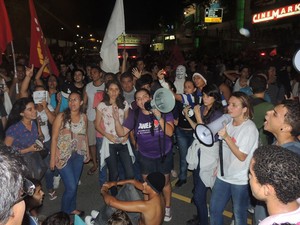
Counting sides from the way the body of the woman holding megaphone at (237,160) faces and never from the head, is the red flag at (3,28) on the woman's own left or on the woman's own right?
on the woman's own right

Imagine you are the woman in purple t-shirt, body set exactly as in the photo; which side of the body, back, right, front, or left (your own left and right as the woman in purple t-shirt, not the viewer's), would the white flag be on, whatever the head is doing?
back

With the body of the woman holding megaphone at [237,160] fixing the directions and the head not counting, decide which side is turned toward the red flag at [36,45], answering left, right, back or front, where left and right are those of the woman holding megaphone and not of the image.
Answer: right

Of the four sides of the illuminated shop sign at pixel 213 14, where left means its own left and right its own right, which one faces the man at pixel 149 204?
front

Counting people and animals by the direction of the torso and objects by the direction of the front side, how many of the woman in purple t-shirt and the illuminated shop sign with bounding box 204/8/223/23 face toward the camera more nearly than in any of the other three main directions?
2

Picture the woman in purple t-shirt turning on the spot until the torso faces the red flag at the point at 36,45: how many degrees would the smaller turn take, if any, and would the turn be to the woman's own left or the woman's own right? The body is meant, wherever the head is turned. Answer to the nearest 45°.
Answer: approximately 135° to the woman's own right

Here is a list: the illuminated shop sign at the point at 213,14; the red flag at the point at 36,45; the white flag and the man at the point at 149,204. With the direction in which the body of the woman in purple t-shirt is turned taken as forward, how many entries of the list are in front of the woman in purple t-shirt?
1

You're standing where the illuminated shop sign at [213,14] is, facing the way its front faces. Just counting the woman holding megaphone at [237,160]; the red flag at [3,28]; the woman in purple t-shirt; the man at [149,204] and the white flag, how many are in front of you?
5

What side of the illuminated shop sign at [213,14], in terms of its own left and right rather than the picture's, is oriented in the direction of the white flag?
front

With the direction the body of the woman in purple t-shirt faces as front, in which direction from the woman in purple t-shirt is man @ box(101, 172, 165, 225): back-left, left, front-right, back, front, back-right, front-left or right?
front

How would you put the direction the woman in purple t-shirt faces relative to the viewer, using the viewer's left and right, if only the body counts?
facing the viewer

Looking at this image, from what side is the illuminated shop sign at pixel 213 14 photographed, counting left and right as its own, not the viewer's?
front
